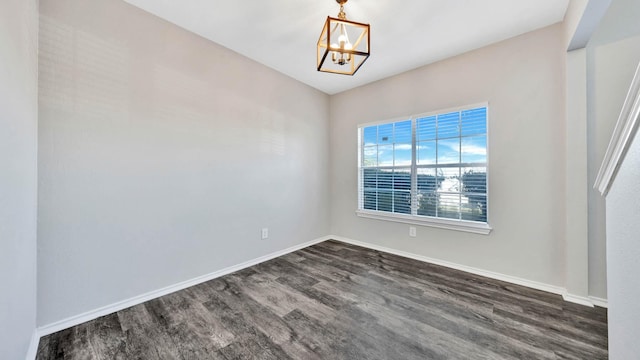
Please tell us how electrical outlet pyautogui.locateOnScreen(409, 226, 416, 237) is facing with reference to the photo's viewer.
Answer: facing the viewer
